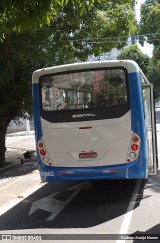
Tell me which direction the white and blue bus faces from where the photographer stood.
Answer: facing away from the viewer
